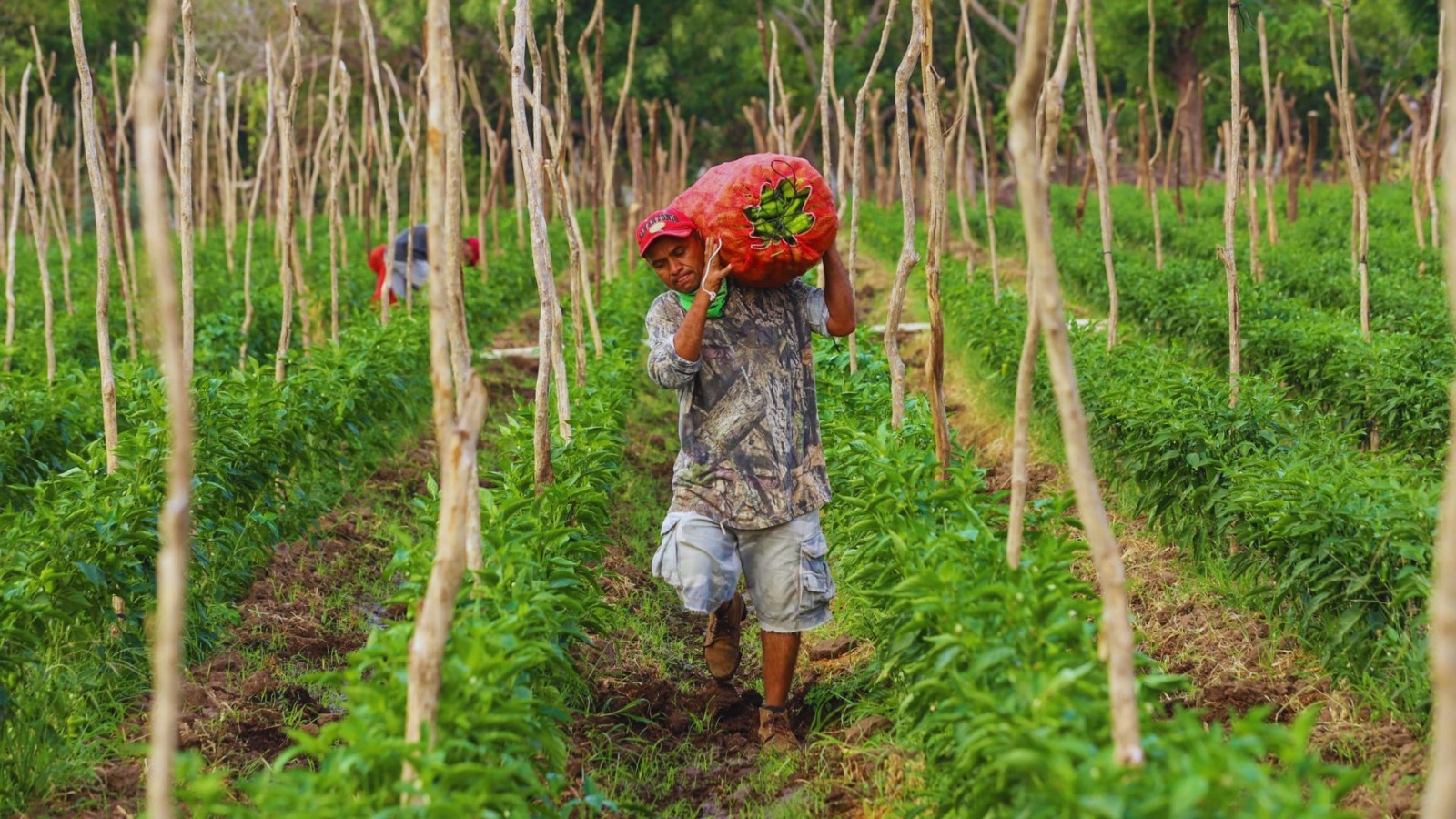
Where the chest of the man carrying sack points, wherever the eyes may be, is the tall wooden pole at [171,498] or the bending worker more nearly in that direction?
the tall wooden pole

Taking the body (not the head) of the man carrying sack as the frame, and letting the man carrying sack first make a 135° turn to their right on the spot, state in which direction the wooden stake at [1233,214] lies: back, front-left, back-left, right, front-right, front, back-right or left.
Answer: right

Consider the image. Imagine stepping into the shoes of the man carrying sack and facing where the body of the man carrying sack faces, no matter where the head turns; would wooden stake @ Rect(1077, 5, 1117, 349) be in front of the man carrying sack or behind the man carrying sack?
behind

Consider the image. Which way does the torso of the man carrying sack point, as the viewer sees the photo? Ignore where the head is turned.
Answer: toward the camera

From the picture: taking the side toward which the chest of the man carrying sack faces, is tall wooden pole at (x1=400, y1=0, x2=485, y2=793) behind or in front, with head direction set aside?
in front

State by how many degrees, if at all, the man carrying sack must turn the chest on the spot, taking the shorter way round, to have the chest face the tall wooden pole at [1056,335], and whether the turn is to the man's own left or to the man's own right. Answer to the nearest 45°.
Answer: approximately 45° to the man's own left

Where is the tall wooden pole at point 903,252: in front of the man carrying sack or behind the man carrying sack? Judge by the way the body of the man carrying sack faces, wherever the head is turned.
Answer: behind

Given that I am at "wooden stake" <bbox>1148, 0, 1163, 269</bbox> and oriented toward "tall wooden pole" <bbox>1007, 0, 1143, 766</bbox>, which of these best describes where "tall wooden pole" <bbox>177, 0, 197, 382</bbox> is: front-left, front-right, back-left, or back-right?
front-right

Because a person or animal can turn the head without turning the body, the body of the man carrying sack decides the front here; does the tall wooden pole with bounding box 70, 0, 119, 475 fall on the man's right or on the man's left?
on the man's right

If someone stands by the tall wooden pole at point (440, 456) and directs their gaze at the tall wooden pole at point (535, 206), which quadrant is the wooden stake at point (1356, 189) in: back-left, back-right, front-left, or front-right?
front-right

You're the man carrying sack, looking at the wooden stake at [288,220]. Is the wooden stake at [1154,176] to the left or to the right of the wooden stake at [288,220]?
right

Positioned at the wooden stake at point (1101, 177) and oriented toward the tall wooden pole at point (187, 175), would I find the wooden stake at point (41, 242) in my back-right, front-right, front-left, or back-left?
front-right

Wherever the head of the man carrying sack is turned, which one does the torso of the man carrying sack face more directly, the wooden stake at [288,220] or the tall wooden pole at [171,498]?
the tall wooden pole

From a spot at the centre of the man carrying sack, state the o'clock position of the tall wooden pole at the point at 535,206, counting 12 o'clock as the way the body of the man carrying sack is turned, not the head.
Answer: The tall wooden pole is roughly at 5 o'clock from the man carrying sack.
